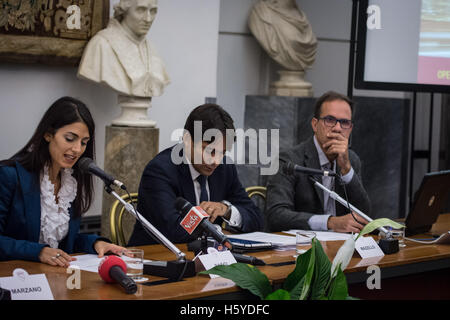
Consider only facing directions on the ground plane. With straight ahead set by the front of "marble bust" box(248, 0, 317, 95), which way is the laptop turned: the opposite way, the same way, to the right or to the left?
the opposite way

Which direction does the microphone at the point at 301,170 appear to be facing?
to the viewer's left

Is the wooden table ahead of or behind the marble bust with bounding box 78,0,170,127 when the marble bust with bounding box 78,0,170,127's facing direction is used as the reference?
ahead

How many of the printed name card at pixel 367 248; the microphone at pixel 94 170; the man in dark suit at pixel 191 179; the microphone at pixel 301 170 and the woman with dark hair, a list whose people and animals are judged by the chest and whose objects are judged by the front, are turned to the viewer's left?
2

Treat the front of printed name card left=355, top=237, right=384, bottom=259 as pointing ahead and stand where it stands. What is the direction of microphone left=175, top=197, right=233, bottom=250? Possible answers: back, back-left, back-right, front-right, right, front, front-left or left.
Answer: front-right

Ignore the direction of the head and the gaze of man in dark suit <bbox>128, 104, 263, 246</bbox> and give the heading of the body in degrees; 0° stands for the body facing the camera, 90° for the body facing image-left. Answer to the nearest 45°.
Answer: approximately 315°

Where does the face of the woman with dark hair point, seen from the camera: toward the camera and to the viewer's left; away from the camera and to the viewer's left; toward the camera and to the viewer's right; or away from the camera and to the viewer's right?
toward the camera and to the viewer's right

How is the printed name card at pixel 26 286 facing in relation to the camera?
toward the camera

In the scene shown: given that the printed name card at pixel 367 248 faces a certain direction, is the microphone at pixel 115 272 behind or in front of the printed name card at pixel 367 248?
in front
